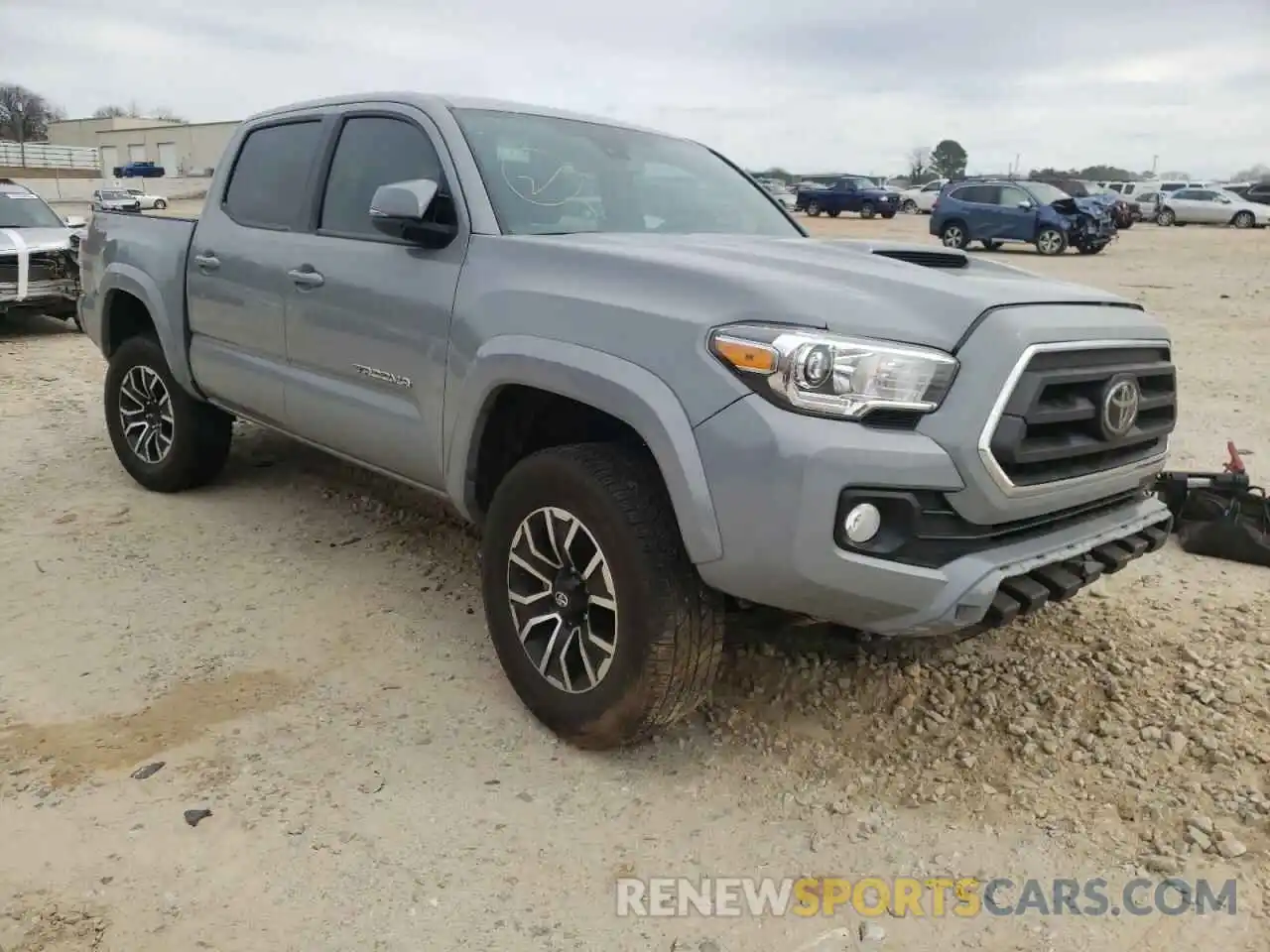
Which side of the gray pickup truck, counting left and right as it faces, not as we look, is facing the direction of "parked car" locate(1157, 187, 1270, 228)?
left

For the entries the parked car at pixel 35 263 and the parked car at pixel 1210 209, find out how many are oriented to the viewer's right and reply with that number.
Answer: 1

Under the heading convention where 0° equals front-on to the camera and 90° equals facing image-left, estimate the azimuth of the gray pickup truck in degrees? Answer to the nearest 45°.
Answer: approximately 315°

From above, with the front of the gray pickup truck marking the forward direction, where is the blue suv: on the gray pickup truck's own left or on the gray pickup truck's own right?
on the gray pickup truck's own left

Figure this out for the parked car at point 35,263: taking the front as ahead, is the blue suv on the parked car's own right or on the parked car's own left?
on the parked car's own left

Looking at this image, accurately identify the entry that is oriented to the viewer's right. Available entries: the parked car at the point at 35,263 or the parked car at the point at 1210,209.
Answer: the parked car at the point at 1210,209

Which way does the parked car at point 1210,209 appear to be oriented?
to the viewer's right

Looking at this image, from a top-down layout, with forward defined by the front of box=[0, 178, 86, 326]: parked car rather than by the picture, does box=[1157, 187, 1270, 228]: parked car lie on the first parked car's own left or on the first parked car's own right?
on the first parked car's own left
